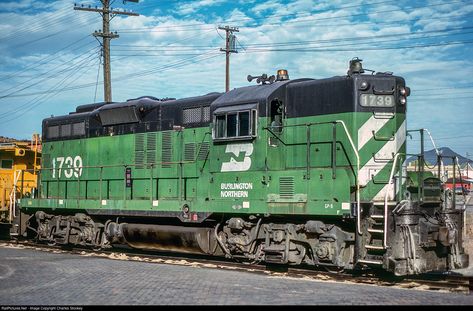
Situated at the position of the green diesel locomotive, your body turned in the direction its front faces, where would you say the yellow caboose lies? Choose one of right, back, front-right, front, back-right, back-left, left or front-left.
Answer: back

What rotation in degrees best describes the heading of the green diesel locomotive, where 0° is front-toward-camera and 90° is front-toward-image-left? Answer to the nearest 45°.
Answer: approximately 315°

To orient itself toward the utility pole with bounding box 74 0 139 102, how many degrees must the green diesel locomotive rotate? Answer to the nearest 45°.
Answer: approximately 180°
